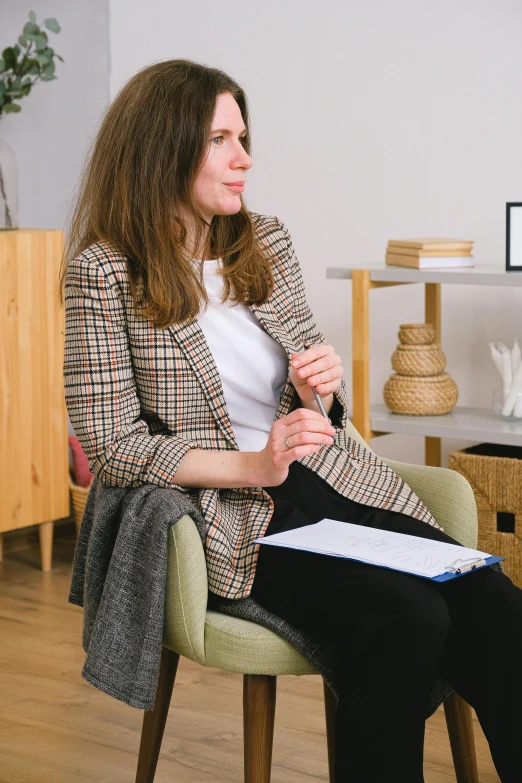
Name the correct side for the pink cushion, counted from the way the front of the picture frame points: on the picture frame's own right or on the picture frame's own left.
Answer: on the picture frame's own right

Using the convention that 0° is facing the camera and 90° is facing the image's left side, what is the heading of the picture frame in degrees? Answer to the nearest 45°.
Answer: approximately 0°

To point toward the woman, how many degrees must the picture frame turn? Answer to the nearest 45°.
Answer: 0° — it already faces them

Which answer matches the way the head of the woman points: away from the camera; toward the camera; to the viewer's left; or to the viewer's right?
to the viewer's right

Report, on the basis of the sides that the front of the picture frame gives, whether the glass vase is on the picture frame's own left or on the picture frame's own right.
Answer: on the picture frame's own right

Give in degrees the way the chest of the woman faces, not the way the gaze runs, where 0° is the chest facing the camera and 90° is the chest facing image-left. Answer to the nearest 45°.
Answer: approximately 315°

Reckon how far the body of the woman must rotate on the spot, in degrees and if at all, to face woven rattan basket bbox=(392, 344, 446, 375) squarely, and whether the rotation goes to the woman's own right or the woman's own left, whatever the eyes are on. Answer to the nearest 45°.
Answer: approximately 135° to the woman's own left

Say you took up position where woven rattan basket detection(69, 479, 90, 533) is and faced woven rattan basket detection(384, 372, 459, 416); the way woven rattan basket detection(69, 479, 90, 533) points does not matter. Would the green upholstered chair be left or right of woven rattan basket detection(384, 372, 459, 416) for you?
right

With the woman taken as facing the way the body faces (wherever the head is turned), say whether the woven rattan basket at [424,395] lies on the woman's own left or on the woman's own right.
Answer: on the woman's own left
